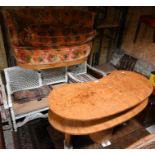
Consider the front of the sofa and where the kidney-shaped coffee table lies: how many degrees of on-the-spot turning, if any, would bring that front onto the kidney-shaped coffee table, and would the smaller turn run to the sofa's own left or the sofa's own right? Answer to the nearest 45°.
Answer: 0° — it already faces it

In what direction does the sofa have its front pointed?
toward the camera
